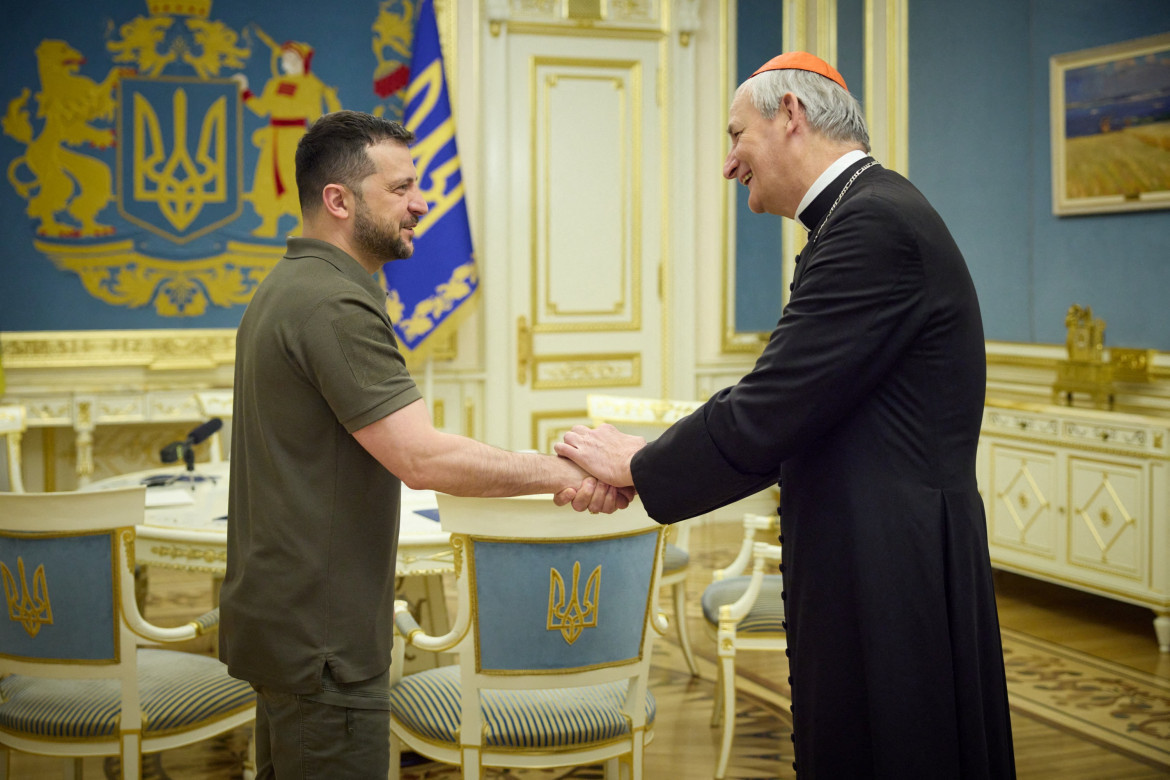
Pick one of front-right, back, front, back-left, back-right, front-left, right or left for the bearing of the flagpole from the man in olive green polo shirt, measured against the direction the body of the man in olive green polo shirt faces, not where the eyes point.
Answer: left

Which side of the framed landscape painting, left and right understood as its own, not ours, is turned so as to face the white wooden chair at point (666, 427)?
front

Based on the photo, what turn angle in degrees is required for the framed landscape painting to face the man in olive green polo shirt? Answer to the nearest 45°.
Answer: approximately 45° to its left

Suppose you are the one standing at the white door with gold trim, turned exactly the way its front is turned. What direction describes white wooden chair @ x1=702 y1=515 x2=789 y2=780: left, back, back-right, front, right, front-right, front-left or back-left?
front

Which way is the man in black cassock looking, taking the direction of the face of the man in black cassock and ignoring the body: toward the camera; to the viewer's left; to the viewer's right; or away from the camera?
to the viewer's left

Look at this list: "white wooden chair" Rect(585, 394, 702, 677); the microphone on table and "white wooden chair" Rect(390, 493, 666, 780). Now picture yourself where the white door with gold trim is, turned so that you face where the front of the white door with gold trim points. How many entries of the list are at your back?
0

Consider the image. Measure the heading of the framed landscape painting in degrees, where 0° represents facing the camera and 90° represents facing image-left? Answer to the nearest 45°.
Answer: approximately 45°

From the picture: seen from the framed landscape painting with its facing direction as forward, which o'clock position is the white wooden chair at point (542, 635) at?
The white wooden chair is roughly at 11 o'clock from the framed landscape painting.

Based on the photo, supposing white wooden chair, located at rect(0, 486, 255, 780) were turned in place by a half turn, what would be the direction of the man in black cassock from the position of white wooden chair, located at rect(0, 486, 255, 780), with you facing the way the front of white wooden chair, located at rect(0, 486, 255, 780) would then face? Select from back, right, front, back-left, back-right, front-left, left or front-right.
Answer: left

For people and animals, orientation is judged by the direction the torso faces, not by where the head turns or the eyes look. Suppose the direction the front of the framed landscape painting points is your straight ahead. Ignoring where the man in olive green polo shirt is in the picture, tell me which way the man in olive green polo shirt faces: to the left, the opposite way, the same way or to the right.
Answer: the opposite way

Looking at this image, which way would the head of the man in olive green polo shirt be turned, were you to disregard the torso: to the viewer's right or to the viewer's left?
to the viewer's right

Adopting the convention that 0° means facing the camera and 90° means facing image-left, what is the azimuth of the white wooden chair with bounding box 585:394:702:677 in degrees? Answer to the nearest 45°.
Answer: approximately 45°

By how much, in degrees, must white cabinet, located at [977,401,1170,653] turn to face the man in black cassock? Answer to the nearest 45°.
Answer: approximately 45° to its left

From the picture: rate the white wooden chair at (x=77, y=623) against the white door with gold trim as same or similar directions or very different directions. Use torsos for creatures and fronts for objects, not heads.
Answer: very different directions

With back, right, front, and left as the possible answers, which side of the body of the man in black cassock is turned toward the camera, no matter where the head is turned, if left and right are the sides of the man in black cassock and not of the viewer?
left

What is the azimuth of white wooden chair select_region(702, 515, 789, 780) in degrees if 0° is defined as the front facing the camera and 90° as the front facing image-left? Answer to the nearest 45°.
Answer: approximately 90°

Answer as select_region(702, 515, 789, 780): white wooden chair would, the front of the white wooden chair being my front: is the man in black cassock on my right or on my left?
on my left

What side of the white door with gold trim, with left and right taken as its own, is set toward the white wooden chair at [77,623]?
front
